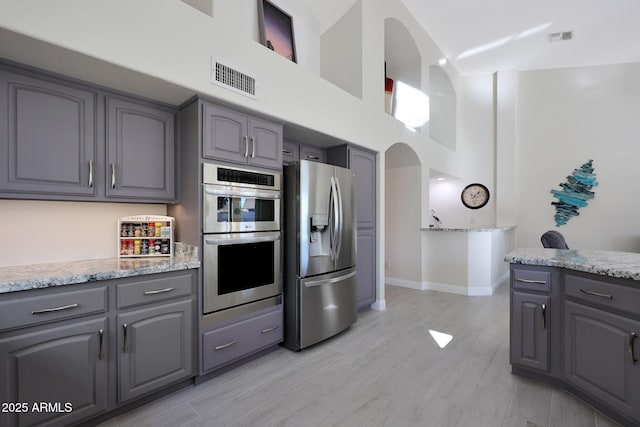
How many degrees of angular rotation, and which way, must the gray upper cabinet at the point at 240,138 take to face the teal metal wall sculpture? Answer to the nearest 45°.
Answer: approximately 45° to its left

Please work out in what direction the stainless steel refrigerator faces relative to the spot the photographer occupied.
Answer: facing the viewer and to the right of the viewer

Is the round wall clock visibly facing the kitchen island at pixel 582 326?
yes

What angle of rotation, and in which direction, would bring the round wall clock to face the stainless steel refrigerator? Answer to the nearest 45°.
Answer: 0° — it already faces it

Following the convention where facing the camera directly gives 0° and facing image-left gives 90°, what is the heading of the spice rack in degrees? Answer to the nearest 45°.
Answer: approximately 0°

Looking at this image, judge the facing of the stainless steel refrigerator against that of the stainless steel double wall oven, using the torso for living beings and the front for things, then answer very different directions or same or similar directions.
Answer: same or similar directions

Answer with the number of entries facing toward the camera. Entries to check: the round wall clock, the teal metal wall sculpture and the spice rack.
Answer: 3

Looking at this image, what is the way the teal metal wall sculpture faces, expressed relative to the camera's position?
facing the viewer

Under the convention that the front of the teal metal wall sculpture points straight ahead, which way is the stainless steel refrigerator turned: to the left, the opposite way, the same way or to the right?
to the left

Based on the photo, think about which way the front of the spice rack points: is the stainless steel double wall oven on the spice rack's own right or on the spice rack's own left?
on the spice rack's own left
